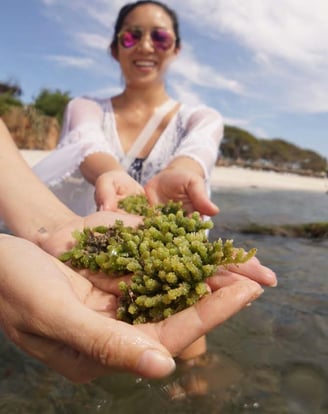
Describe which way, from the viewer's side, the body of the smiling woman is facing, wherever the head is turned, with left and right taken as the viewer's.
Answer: facing the viewer

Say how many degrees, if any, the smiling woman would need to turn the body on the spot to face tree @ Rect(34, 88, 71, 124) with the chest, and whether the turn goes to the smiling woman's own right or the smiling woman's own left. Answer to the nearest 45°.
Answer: approximately 180°

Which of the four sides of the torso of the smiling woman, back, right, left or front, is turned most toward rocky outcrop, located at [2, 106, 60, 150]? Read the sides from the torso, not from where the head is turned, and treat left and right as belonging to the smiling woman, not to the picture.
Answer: back
